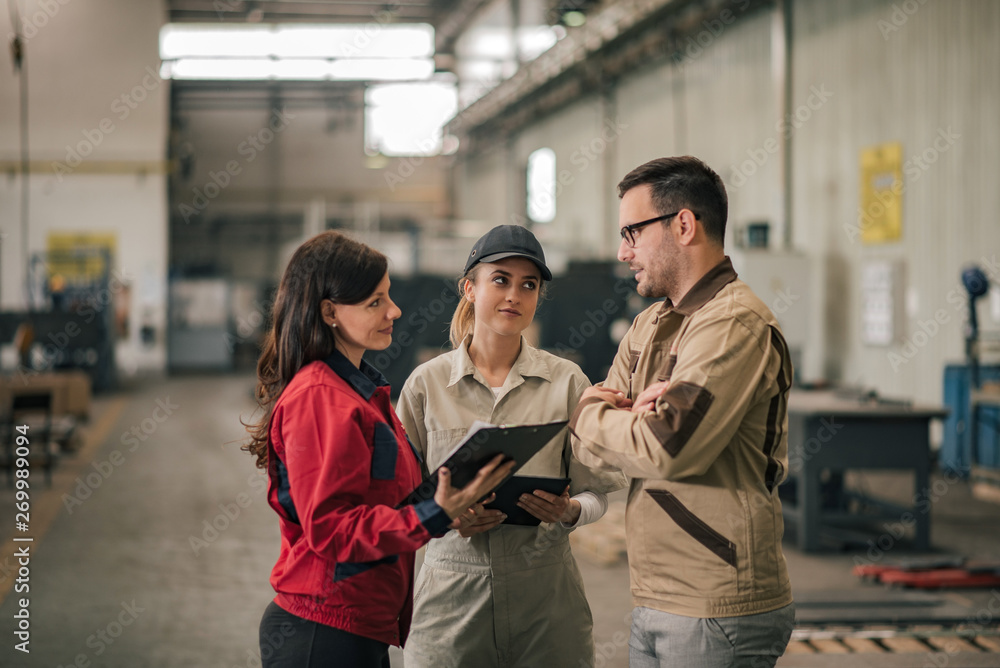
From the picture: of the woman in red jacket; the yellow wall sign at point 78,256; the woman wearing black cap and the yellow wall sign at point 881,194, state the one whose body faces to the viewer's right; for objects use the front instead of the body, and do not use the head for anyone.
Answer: the woman in red jacket

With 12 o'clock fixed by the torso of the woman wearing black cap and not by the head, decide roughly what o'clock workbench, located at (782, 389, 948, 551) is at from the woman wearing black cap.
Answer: The workbench is roughly at 7 o'clock from the woman wearing black cap.

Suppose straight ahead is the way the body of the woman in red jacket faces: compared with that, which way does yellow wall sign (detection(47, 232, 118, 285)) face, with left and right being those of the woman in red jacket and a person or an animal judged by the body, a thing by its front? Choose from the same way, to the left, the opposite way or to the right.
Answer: to the right

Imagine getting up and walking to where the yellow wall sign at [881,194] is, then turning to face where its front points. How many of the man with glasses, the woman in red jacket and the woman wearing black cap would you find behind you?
0

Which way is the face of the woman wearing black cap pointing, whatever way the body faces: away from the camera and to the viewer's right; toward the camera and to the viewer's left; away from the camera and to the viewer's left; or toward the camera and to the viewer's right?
toward the camera and to the viewer's right

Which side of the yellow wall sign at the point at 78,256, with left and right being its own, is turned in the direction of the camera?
front

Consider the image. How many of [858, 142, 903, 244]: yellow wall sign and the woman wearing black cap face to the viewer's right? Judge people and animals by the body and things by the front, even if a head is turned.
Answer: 0

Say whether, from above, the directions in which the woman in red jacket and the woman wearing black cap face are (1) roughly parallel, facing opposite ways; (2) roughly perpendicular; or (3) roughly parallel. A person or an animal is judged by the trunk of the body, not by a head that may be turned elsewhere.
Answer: roughly perpendicular

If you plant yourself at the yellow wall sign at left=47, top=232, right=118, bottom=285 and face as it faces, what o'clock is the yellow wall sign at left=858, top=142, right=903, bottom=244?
the yellow wall sign at left=858, top=142, right=903, bottom=244 is roughly at 11 o'clock from the yellow wall sign at left=47, top=232, right=118, bottom=285.

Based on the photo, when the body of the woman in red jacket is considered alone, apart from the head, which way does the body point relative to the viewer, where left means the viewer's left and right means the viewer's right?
facing to the right of the viewer

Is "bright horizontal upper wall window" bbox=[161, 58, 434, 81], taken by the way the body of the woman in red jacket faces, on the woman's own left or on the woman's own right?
on the woman's own left

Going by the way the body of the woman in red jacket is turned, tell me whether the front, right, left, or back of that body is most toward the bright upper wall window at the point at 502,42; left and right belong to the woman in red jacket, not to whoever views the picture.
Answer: left

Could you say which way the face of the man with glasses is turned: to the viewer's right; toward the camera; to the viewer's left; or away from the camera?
to the viewer's left

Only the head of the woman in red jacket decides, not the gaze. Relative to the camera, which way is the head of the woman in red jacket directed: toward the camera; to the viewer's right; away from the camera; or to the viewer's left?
to the viewer's right

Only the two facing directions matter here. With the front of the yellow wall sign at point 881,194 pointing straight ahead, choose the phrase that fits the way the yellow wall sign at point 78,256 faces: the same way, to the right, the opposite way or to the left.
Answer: to the left

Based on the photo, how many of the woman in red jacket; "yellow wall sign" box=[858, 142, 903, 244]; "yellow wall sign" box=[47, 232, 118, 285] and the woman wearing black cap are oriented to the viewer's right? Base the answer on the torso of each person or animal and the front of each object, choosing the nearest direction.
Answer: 1
